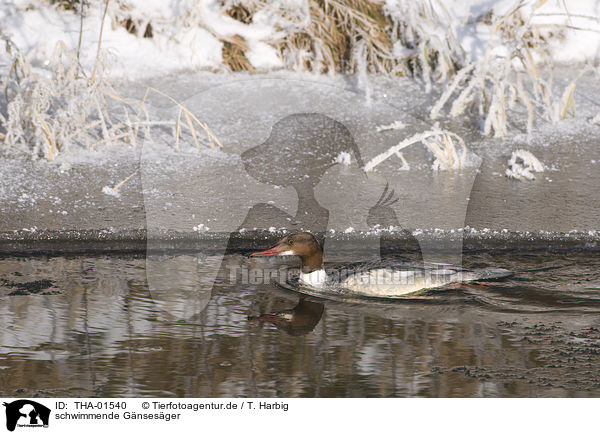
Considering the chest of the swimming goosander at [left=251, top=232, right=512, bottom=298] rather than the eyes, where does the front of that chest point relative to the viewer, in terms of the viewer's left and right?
facing to the left of the viewer
